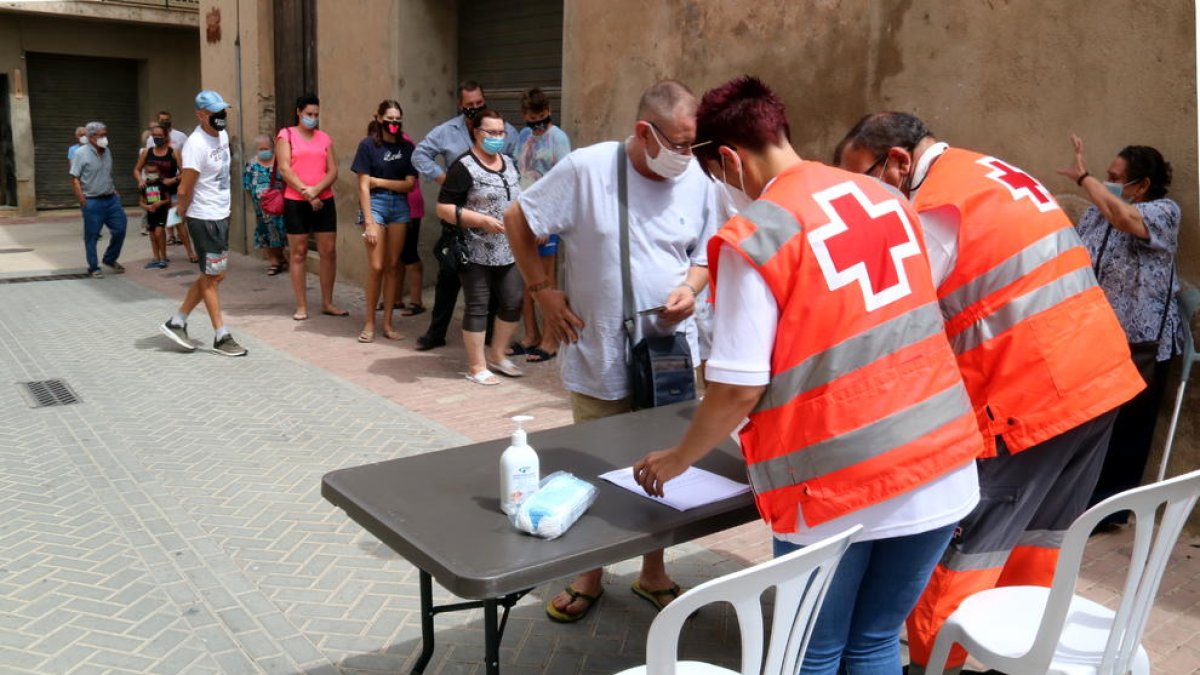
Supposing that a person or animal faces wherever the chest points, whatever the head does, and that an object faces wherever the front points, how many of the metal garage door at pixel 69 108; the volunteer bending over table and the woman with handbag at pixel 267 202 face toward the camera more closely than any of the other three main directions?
2

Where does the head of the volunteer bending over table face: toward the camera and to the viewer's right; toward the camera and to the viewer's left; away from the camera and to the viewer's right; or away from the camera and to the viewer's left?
away from the camera and to the viewer's left

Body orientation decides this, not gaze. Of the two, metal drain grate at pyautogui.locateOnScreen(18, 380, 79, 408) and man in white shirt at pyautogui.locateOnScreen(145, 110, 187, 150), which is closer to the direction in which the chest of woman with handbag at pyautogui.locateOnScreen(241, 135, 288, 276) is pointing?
the metal drain grate

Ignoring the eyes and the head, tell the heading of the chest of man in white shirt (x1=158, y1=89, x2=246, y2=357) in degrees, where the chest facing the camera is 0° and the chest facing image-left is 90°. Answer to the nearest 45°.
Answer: approximately 315°

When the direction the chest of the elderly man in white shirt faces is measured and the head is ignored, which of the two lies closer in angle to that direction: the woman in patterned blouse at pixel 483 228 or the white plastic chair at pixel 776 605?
the white plastic chair

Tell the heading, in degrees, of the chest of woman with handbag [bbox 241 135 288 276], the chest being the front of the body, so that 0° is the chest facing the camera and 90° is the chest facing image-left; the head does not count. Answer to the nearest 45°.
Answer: approximately 0°

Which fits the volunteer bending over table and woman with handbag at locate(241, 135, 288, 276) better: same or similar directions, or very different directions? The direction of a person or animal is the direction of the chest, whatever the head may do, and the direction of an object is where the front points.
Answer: very different directions

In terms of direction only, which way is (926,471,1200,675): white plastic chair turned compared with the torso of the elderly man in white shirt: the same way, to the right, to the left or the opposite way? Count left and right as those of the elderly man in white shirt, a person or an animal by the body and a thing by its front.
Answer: the opposite way

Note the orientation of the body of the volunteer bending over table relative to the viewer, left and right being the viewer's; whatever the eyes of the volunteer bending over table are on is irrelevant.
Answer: facing away from the viewer and to the left of the viewer

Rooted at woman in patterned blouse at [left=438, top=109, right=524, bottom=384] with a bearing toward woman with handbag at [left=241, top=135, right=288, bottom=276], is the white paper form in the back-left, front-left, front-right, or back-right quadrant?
back-left
